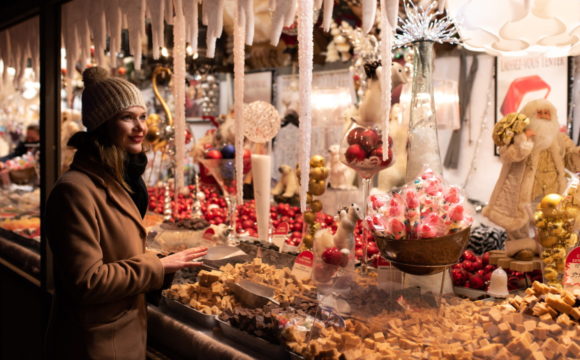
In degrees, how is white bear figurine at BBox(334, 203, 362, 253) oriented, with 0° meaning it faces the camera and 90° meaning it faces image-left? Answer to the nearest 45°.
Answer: approximately 315°

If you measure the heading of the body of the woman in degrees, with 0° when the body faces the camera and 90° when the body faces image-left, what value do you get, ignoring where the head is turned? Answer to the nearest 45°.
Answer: approximately 270°

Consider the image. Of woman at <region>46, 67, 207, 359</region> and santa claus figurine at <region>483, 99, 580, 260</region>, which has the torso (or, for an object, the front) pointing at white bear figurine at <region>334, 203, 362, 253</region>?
the woman

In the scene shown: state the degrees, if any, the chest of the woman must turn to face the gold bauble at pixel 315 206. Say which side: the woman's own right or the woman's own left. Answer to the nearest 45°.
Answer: approximately 45° to the woman's own left
